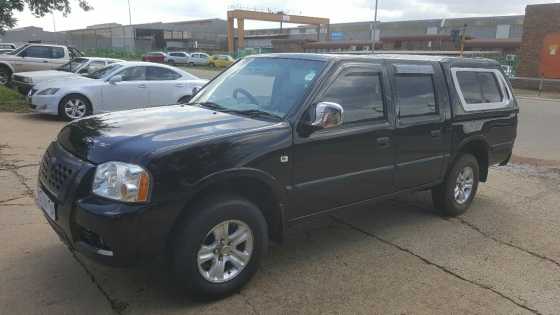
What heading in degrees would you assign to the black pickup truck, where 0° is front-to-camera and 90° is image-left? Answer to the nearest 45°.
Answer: approximately 45°

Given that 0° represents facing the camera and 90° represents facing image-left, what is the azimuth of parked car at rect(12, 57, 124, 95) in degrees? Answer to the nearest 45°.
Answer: approximately 45°

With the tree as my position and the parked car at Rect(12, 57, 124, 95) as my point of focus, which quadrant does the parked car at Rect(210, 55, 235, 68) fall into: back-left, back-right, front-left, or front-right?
back-left

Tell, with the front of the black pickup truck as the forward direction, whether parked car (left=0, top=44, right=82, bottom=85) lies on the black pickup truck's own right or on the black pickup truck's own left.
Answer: on the black pickup truck's own right

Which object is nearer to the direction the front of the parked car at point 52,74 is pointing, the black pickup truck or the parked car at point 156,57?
the black pickup truck

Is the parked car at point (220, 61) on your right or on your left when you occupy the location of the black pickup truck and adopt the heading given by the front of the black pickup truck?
on your right
